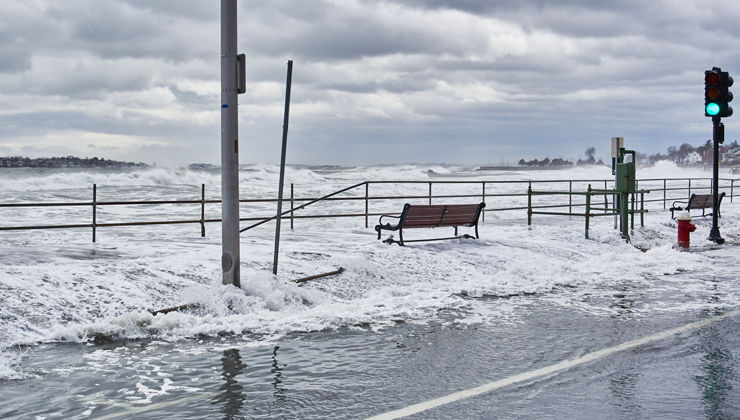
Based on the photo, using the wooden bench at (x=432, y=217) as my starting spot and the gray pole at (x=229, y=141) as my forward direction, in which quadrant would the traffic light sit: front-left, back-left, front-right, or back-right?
back-left

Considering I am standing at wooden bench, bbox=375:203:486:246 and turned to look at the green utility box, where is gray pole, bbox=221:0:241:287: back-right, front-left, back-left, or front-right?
back-right

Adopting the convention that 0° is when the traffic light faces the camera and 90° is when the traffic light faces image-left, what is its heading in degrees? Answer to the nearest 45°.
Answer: approximately 0°

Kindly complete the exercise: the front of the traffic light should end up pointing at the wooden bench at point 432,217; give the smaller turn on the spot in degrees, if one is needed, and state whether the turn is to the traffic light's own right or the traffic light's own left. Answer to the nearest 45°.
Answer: approximately 45° to the traffic light's own right

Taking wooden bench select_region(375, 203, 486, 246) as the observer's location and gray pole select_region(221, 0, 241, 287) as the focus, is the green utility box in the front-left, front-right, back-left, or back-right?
back-left
